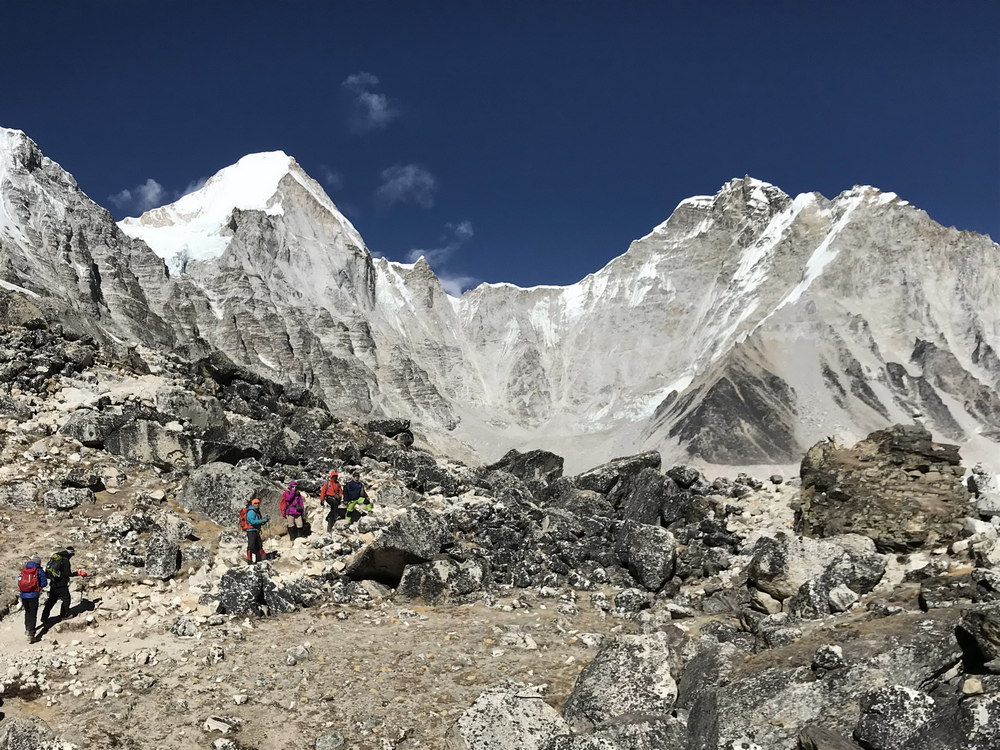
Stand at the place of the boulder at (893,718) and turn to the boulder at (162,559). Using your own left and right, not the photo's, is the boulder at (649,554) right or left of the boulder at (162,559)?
right

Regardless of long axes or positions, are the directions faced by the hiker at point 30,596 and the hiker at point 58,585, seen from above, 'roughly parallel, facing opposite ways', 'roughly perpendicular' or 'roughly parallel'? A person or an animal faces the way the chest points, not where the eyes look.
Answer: roughly parallel

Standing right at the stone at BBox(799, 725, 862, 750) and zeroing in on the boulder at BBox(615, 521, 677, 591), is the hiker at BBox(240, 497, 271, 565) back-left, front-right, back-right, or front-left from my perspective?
front-left

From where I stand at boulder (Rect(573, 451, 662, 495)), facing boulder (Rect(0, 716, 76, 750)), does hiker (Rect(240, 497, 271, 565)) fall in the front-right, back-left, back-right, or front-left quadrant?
front-right

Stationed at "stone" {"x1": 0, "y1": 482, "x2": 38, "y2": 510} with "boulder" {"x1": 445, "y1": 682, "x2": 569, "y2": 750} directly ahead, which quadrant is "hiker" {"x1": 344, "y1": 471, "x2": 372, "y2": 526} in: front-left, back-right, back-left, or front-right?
front-left

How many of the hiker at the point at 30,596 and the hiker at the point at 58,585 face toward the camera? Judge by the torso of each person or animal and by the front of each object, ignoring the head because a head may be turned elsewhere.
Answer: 0
